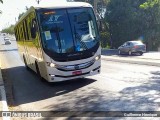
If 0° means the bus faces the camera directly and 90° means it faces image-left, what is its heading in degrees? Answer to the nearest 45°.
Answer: approximately 315°
